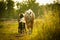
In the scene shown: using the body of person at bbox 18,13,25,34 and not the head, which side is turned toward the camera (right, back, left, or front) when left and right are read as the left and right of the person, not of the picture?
front
